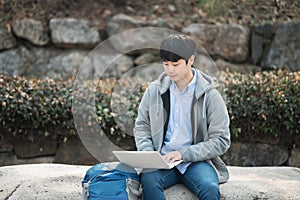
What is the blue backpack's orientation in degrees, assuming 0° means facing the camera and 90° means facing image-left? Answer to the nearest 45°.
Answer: approximately 0°

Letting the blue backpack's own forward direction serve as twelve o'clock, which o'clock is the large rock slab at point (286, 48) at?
The large rock slab is roughly at 7 o'clock from the blue backpack.

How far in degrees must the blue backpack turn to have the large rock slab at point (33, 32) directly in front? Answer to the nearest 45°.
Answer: approximately 180°

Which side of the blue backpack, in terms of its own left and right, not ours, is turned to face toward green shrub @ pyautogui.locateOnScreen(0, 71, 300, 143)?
back

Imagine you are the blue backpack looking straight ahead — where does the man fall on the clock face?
The man is roughly at 8 o'clock from the blue backpack.

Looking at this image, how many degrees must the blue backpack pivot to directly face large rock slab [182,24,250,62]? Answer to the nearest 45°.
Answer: approximately 180°

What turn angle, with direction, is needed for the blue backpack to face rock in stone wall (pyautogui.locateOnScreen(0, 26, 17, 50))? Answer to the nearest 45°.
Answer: approximately 180°

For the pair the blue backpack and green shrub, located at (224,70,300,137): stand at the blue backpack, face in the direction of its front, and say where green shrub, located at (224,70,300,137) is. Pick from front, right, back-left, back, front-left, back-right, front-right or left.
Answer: back-left

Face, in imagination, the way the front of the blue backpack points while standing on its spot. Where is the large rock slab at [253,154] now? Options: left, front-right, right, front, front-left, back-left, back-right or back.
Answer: back-left

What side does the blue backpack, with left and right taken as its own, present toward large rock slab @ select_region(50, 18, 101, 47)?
back
